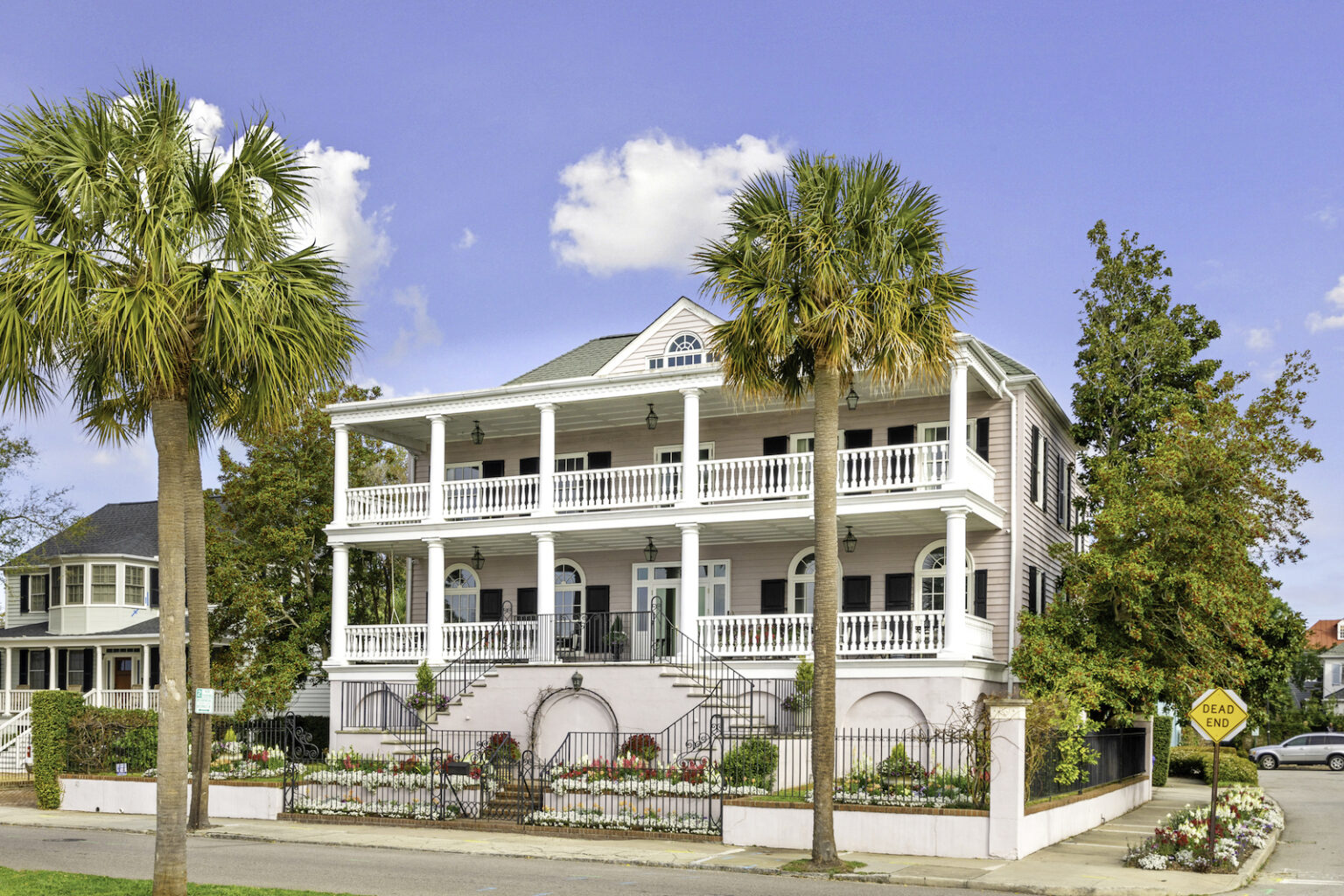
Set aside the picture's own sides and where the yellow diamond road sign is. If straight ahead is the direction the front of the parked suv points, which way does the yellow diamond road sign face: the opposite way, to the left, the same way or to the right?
to the left

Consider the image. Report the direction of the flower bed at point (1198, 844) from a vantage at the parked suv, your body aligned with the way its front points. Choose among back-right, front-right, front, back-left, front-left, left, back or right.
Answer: left

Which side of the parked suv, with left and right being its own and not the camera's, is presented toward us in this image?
left

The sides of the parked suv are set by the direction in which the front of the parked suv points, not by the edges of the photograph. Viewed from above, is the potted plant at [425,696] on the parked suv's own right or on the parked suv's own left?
on the parked suv's own left

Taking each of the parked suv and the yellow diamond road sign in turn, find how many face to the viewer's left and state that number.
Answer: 1
